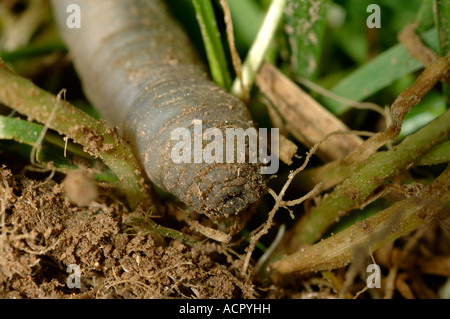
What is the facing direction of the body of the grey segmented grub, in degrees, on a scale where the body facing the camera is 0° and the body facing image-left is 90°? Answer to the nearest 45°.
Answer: approximately 315°
